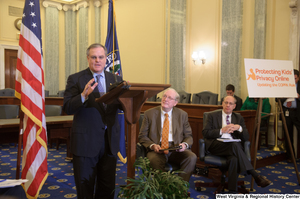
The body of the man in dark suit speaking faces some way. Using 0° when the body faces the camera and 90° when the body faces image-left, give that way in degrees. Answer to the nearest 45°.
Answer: approximately 315°

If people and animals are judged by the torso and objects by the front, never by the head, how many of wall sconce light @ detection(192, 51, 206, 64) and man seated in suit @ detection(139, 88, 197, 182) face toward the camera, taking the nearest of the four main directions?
2

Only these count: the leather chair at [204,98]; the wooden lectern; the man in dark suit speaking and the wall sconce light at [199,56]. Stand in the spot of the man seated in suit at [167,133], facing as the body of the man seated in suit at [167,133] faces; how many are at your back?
2

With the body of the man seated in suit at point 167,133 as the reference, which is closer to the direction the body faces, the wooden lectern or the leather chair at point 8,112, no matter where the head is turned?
the wooden lectern

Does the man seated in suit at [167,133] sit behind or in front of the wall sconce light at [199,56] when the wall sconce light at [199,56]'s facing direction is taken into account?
in front

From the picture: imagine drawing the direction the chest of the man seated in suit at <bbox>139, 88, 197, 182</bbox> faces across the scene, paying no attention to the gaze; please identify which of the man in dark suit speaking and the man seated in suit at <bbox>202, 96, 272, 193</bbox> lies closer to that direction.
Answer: the man in dark suit speaking

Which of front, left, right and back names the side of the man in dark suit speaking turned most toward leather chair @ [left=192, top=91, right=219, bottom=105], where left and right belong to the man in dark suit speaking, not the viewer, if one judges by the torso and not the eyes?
left

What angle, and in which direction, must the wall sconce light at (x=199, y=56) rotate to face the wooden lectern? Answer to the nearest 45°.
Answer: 0° — it already faces it
